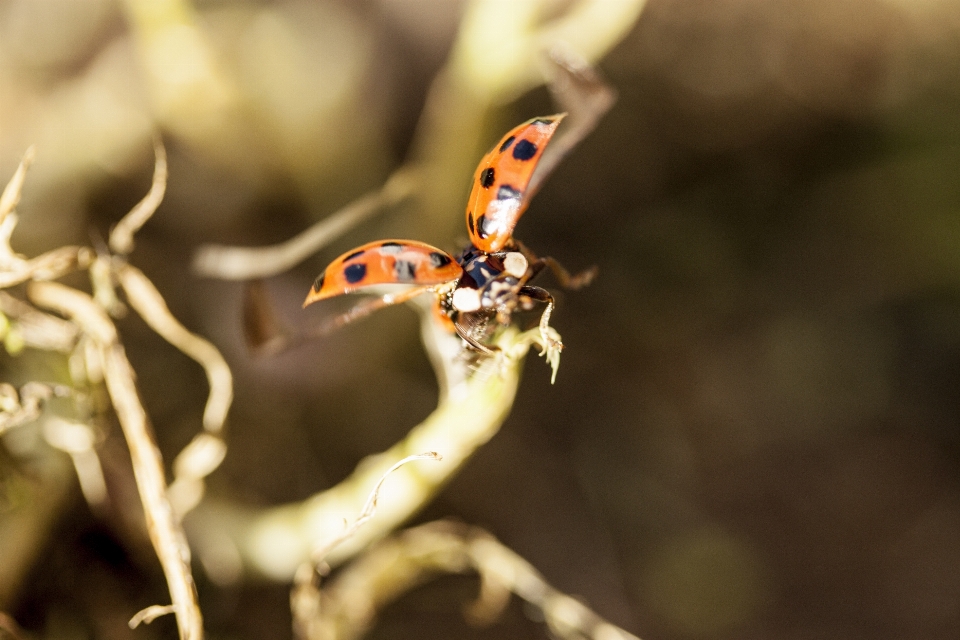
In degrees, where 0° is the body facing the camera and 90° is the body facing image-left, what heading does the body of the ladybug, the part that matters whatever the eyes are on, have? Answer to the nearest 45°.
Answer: approximately 315°
